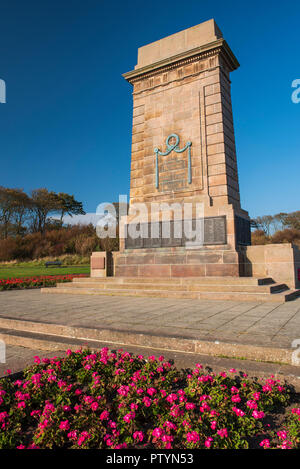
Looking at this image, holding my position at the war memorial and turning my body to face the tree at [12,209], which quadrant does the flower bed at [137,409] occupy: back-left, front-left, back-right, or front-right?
back-left

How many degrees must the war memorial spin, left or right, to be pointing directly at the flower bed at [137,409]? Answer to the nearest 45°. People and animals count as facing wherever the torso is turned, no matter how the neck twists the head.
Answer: approximately 45° to its left

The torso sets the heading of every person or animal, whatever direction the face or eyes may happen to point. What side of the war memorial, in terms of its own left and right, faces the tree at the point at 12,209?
right

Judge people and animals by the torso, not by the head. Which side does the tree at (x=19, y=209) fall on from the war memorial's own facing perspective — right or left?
on its right

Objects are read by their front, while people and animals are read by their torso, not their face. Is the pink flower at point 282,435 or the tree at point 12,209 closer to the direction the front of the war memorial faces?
the pink flower

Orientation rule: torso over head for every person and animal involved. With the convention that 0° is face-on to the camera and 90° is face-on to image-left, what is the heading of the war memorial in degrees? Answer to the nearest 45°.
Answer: approximately 45°

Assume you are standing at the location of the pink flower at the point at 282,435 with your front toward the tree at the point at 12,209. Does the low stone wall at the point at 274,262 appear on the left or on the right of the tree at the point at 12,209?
right

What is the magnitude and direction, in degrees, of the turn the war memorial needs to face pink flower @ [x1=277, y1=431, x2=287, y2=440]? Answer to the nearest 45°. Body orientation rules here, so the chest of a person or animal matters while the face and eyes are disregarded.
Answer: approximately 45° to its left
